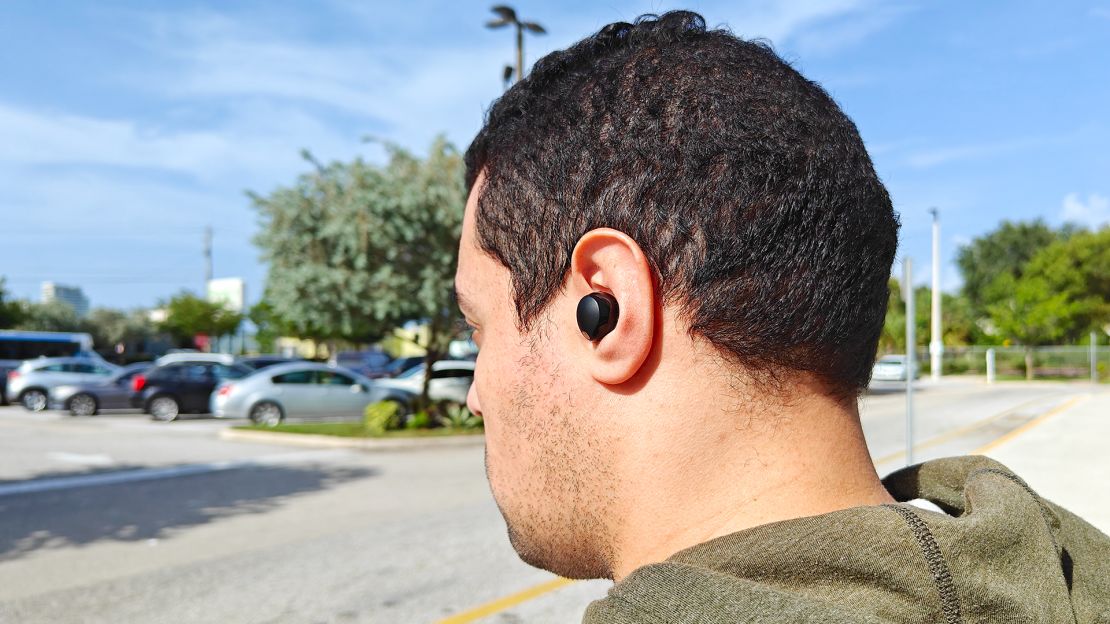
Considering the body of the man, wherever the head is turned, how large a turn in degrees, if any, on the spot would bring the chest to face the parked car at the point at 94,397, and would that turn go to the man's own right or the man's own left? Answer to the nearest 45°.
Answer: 0° — they already face it

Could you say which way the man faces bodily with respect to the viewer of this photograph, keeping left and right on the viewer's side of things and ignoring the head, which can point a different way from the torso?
facing away from the viewer and to the left of the viewer

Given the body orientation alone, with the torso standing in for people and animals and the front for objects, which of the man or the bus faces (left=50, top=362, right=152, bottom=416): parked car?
the man

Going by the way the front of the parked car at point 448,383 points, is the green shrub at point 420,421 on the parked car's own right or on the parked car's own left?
on the parked car's own left

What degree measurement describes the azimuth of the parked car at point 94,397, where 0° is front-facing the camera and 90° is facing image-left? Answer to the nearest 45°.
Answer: approximately 90°

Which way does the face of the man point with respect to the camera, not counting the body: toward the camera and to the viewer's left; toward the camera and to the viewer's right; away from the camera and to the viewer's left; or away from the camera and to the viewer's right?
away from the camera and to the viewer's left

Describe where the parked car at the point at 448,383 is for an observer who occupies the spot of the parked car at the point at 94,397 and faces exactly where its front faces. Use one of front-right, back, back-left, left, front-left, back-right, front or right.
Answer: back-left

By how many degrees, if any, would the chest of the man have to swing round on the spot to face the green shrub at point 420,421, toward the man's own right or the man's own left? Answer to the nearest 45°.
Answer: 0° — they already face it

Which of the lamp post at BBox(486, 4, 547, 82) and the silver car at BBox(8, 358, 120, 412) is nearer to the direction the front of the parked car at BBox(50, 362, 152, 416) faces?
the silver car

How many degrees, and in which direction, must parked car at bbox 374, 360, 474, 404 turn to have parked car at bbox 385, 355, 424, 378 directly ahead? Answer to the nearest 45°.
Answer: approximately 90° to its right

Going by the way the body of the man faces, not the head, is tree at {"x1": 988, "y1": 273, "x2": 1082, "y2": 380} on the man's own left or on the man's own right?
on the man's own right
